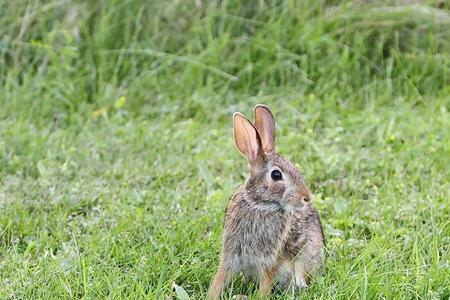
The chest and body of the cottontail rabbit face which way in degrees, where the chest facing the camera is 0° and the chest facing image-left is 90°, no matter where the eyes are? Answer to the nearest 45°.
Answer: approximately 45°
